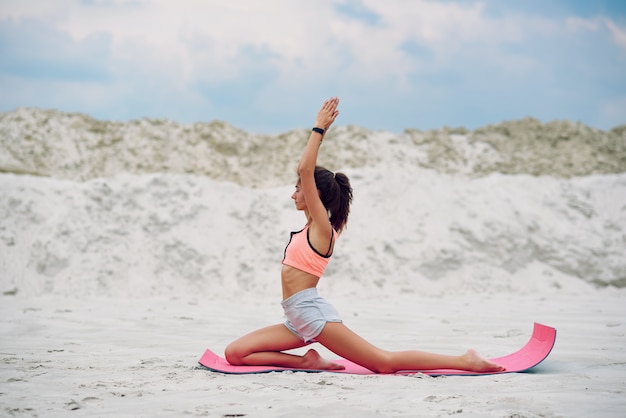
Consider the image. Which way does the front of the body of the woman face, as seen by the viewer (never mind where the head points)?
to the viewer's left

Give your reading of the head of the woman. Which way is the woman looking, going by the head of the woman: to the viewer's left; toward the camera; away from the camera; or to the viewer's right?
to the viewer's left
